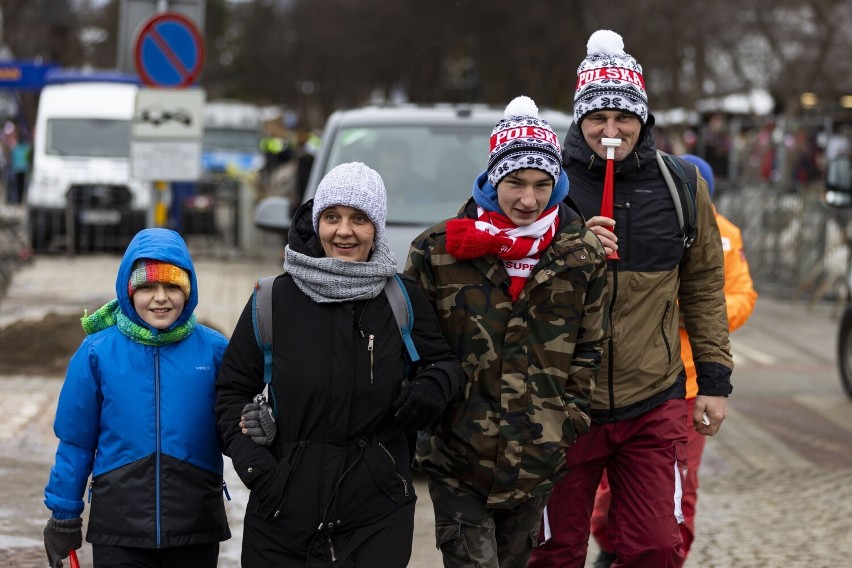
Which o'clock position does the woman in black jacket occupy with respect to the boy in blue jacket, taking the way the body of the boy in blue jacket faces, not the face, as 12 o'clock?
The woman in black jacket is roughly at 10 o'clock from the boy in blue jacket.

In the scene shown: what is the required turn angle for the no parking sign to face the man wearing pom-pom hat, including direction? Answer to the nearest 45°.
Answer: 0° — it already faces them

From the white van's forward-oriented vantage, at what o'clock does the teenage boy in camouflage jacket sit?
The teenage boy in camouflage jacket is roughly at 12 o'clock from the white van.

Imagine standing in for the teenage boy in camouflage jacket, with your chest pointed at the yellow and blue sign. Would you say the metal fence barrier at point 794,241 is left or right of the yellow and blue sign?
right

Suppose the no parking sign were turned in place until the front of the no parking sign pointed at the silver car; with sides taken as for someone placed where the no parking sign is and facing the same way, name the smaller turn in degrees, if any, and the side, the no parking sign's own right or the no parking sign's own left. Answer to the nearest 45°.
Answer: approximately 45° to the no parking sign's own left

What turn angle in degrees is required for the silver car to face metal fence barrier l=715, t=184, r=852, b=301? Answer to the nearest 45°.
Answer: approximately 135° to its left

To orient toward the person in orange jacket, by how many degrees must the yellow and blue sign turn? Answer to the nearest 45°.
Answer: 0° — it already faces them

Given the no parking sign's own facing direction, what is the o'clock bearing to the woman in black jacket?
The woman in black jacket is roughly at 12 o'clock from the no parking sign.

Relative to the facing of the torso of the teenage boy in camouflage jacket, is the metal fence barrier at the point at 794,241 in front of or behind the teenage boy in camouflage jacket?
behind
